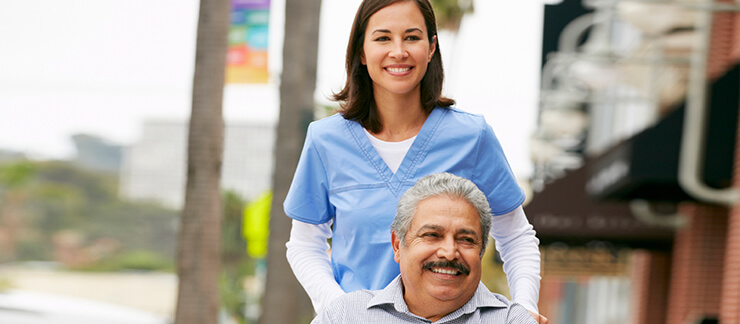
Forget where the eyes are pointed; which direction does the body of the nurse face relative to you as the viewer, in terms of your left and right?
facing the viewer

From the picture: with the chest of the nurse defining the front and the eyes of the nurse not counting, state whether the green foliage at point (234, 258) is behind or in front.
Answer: behind

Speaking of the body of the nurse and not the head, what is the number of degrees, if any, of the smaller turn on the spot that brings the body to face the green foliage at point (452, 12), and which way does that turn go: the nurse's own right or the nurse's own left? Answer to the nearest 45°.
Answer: approximately 180°

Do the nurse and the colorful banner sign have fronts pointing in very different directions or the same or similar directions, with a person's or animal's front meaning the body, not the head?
same or similar directions

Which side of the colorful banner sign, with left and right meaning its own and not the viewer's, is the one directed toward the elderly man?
front

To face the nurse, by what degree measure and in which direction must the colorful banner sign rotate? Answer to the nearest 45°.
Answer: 0° — it already faces them

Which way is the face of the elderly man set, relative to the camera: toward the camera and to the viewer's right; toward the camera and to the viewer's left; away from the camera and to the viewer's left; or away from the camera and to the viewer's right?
toward the camera and to the viewer's right

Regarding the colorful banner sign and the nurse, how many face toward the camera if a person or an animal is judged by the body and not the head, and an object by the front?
2

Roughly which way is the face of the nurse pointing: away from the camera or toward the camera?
toward the camera
